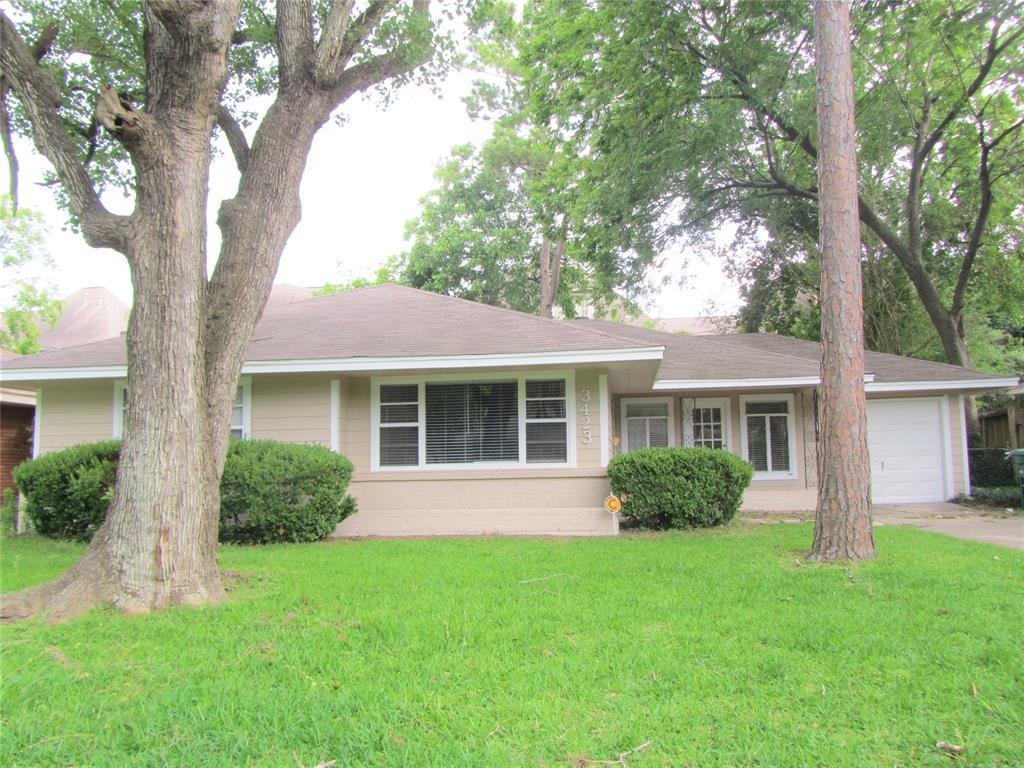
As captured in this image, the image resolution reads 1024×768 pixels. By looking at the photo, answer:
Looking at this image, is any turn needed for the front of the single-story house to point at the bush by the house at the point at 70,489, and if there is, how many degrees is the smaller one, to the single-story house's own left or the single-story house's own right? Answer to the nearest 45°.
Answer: approximately 90° to the single-story house's own right

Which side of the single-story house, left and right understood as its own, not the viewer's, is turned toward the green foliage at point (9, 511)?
right

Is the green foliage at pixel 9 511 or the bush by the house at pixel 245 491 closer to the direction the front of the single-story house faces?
the bush by the house

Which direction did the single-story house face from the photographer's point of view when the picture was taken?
facing the viewer

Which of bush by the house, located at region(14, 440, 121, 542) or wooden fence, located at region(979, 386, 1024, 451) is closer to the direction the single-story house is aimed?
the bush by the house

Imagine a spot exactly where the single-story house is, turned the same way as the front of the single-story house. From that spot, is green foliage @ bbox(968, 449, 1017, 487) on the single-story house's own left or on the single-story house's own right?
on the single-story house's own left

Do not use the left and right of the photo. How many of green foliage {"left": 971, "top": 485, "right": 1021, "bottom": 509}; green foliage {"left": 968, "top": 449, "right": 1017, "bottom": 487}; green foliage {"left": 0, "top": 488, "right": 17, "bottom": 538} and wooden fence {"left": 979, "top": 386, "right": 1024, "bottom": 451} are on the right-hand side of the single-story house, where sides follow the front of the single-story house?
1

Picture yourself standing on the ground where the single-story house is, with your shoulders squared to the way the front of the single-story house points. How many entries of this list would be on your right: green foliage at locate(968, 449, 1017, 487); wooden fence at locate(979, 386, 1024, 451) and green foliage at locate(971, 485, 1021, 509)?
0

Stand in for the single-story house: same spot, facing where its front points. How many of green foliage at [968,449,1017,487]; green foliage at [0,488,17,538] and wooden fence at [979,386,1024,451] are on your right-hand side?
1

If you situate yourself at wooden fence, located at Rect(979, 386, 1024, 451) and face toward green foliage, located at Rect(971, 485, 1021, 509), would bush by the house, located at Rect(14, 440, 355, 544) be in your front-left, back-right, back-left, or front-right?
front-right

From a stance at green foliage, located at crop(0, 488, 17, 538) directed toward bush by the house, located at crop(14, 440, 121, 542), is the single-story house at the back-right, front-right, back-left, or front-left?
front-left

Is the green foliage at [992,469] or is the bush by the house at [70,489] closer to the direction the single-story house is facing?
the bush by the house

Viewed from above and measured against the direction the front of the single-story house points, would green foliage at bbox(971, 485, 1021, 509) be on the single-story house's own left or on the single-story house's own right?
on the single-story house's own left
